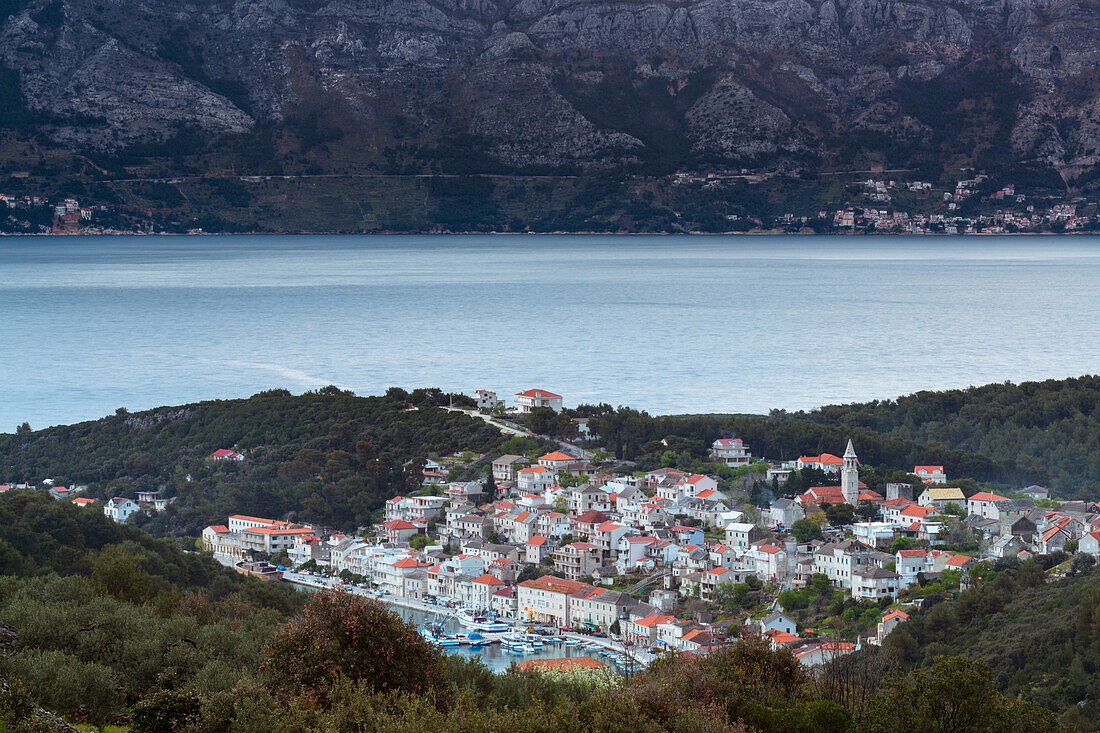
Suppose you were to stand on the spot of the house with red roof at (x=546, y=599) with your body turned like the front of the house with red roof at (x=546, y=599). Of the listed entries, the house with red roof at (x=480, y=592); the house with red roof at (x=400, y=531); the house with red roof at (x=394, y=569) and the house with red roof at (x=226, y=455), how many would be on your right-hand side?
4

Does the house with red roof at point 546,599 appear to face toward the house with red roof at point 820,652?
no

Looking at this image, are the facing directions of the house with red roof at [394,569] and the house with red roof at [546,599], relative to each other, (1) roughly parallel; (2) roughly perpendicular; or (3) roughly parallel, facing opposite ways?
roughly parallel

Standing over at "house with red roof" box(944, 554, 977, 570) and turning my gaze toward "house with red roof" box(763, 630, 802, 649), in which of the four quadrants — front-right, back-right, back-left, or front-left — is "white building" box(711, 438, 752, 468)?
back-right

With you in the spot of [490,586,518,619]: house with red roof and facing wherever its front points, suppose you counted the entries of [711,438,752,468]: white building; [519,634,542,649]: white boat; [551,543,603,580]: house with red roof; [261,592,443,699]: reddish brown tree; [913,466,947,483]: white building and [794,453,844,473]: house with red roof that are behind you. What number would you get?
4

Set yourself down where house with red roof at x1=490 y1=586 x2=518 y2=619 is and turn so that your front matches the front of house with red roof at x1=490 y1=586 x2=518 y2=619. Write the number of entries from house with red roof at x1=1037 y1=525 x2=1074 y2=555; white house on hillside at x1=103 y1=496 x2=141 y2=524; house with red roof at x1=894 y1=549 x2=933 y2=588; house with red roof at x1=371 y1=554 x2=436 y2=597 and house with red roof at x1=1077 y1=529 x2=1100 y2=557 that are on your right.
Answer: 2

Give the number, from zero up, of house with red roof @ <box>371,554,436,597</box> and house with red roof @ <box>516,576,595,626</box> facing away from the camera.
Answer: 0

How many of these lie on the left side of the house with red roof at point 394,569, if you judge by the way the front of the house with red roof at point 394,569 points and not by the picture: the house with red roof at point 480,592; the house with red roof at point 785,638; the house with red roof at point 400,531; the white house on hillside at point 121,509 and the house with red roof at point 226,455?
2

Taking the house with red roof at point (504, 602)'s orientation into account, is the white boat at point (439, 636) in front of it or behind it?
in front

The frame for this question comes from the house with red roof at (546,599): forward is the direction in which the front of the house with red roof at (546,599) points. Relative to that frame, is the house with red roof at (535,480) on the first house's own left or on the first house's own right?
on the first house's own right

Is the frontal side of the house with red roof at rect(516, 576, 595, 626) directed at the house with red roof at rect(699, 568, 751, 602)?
no

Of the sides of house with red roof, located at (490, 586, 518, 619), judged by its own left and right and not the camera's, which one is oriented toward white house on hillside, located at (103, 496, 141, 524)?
right

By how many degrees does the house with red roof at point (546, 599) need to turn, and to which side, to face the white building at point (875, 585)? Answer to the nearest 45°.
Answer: approximately 135° to its left

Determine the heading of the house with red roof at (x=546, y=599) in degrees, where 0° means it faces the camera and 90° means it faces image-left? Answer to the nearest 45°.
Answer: approximately 45°

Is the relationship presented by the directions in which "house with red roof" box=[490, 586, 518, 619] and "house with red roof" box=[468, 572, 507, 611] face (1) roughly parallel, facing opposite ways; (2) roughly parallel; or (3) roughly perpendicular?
roughly parallel

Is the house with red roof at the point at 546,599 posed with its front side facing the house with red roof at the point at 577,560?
no

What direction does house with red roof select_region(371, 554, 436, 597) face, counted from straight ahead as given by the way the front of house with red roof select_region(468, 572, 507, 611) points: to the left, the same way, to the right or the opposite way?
the same way

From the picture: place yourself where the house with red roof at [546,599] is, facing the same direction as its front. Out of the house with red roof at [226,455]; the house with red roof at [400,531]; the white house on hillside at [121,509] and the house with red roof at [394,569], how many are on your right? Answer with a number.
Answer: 4

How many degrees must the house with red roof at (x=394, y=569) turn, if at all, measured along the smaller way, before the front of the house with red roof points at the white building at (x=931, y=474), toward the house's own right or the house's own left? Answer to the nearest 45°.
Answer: approximately 135° to the house's own left

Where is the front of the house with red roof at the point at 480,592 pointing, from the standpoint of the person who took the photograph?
facing the viewer and to the left of the viewer

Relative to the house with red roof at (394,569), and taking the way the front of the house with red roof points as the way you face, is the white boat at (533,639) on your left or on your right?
on your left

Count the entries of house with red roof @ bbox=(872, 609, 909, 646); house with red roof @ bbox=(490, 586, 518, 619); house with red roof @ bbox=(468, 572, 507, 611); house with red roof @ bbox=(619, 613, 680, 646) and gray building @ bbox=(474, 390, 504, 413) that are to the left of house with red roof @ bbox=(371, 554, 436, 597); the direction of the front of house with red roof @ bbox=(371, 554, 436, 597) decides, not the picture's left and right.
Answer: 4

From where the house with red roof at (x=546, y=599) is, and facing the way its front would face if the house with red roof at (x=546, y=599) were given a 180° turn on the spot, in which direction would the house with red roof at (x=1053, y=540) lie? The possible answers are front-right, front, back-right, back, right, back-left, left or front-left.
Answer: front-right

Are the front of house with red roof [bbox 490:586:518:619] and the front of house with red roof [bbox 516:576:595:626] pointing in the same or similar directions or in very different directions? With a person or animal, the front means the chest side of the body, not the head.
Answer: same or similar directions

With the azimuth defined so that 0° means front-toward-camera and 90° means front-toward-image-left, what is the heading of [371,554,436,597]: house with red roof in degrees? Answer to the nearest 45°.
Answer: approximately 45°
